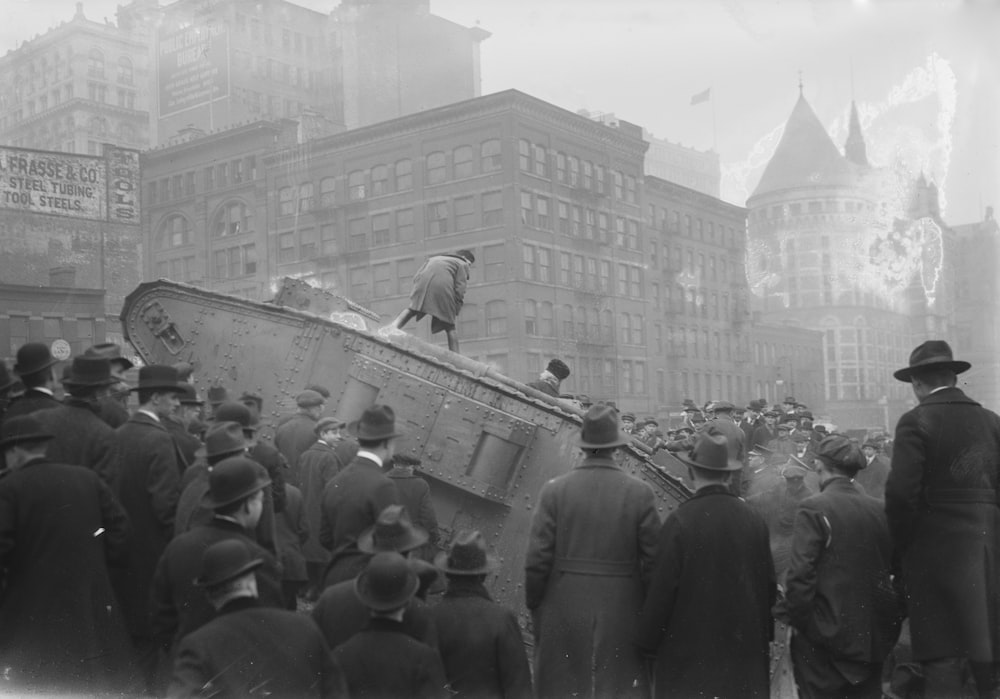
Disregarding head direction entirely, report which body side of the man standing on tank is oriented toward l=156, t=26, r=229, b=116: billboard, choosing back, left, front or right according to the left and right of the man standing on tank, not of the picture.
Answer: left

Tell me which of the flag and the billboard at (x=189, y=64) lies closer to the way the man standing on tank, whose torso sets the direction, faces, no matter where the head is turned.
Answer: the flag

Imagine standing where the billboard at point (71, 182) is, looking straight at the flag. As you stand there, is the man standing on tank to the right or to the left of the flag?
right

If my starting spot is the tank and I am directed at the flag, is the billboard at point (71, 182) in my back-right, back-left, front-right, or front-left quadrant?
front-left

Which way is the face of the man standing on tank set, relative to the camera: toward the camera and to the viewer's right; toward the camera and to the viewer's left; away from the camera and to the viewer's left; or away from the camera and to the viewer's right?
away from the camera and to the viewer's right

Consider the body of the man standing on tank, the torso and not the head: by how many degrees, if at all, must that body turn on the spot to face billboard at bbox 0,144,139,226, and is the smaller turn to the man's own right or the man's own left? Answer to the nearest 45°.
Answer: approximately 90° to the man's own left

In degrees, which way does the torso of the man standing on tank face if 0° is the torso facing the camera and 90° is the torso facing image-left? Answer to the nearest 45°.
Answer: approximately 225°

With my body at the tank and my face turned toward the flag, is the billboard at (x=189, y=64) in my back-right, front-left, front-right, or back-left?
front-left

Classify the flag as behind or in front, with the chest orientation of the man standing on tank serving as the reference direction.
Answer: in front

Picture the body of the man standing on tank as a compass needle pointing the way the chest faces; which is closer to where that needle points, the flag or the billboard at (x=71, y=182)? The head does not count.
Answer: the flag

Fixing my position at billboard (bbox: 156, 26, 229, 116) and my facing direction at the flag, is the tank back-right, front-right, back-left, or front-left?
front-right
